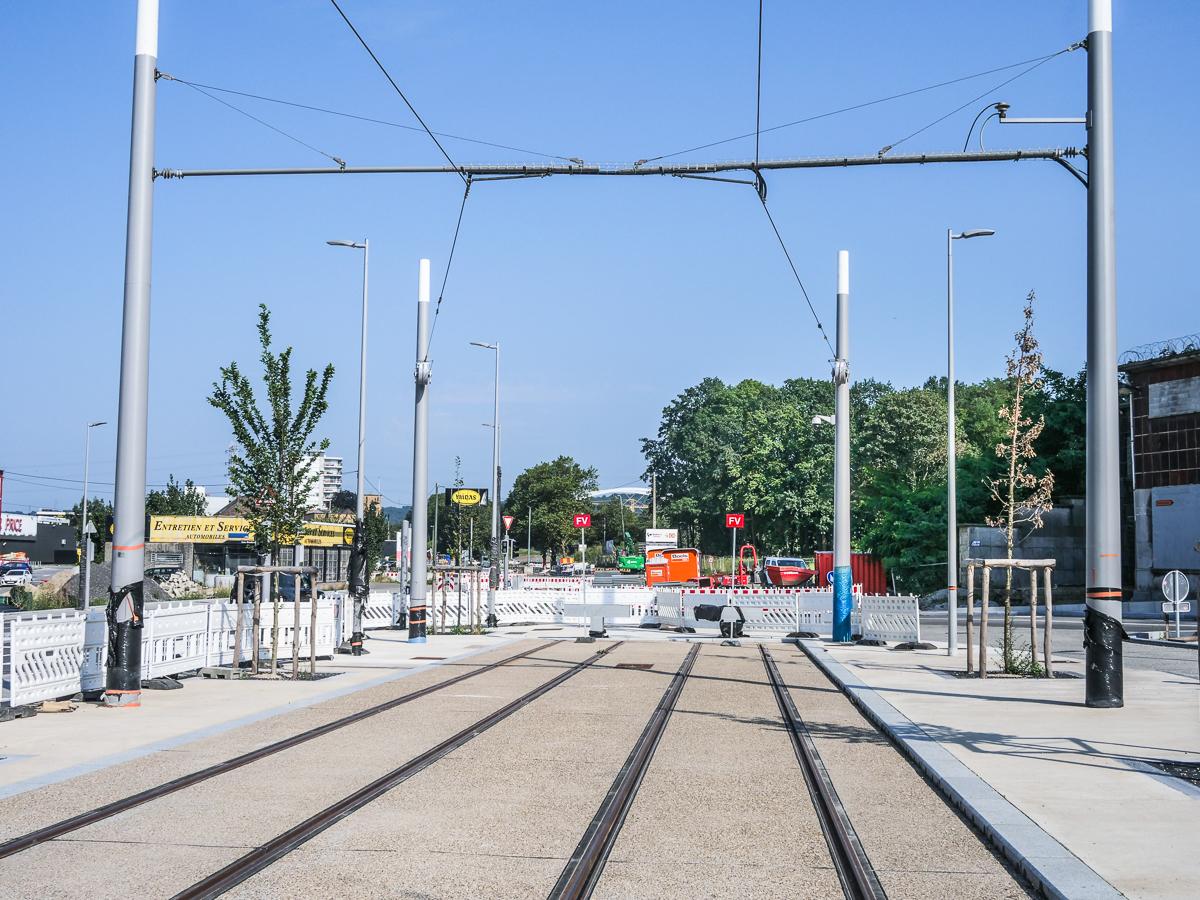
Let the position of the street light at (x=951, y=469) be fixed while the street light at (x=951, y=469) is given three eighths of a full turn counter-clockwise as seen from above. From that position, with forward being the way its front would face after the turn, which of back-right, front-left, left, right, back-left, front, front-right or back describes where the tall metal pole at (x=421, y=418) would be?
front-left

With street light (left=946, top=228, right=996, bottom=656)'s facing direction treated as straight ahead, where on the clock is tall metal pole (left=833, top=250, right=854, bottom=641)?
The tall metal pole is roughly at 8 o'clock from the street light.

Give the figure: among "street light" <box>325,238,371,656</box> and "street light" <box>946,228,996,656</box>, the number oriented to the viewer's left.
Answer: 1

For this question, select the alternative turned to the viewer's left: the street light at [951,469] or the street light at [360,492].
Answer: the street light at [360,492]

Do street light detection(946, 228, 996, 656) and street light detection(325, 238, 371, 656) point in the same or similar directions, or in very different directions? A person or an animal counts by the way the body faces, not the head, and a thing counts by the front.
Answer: very different directions

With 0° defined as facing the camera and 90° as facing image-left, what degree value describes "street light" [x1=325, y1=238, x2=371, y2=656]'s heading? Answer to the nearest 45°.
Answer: approximately 90°

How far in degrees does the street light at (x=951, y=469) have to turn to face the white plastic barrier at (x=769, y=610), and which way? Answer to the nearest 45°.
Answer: approximately 135° to its left

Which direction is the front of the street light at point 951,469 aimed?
to the viewer's right

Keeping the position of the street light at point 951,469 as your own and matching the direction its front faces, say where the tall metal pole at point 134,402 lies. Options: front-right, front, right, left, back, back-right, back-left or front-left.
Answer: back-right

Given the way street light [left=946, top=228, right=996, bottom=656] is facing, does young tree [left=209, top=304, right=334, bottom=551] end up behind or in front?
behind

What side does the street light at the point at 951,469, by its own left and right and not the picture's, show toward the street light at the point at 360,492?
back

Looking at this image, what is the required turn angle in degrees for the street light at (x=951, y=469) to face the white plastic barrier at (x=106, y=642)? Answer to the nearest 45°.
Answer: approximately 135° to its right

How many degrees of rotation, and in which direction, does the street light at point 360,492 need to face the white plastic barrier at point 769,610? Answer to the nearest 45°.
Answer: approximately 135° to its right

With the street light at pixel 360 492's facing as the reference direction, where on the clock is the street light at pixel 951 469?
the street light at pixel 951 469 is roughly at 7 o'clock from the street light at pixel 360 492.

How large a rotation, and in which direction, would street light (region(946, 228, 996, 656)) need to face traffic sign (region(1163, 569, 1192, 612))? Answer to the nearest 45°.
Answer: approximately 45° to its left

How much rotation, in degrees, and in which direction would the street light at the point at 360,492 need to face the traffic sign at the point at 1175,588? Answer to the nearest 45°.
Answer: approximately 180°
